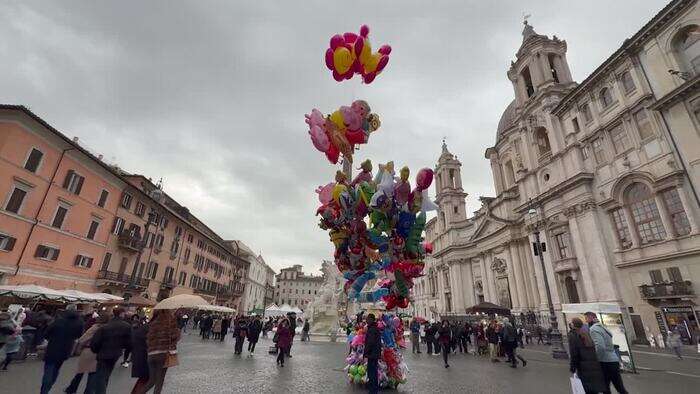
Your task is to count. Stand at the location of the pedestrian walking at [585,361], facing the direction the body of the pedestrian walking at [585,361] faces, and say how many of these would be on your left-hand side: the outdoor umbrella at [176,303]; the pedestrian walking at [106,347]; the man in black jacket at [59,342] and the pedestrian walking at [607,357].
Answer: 3

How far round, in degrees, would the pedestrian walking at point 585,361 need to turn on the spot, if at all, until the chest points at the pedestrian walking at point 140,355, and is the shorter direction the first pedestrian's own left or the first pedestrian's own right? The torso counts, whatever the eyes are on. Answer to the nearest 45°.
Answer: approximately 90° to the first pedestrian's own left

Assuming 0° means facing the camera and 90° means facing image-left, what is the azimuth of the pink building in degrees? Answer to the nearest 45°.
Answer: approximately 315°

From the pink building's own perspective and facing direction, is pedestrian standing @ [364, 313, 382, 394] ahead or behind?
ahead

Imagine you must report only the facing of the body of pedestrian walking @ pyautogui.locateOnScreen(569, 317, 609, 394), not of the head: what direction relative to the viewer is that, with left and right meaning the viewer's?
facing away from the viewer and to the left of the viewer

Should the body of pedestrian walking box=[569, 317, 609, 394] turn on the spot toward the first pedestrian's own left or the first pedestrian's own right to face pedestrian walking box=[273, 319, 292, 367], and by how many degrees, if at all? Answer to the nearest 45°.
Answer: approximately 45° to the first pedestrian's own left

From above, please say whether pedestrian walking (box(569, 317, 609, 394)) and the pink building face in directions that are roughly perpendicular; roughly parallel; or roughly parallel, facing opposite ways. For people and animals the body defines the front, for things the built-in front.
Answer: roughly perpendicular

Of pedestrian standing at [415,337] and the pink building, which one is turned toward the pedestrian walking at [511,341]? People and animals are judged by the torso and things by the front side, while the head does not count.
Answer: the pink building

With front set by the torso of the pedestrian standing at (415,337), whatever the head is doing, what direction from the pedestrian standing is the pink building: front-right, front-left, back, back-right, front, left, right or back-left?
left

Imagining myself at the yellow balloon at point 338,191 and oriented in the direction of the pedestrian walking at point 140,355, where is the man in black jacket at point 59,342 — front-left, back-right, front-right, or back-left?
front-right

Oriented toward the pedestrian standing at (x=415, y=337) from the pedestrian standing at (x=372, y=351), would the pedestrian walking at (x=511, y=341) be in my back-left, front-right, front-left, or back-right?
front-right

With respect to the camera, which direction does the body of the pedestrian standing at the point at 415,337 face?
away from the camera

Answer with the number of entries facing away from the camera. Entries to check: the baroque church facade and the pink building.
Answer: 0

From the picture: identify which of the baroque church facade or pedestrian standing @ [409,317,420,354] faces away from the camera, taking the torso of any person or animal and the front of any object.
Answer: the pedestrian standing

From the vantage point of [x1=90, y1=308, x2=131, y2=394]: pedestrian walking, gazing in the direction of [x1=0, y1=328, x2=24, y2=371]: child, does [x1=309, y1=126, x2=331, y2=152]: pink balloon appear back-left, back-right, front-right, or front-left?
back-right

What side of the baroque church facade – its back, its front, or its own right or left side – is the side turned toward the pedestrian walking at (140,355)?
front

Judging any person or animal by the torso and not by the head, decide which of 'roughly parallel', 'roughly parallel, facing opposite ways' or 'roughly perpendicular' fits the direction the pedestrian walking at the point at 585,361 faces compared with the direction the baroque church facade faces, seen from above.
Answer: roughly perpendicular

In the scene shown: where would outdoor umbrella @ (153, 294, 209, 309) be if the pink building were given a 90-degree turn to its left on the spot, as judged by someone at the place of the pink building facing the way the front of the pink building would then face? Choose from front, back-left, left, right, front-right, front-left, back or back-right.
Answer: back-right
